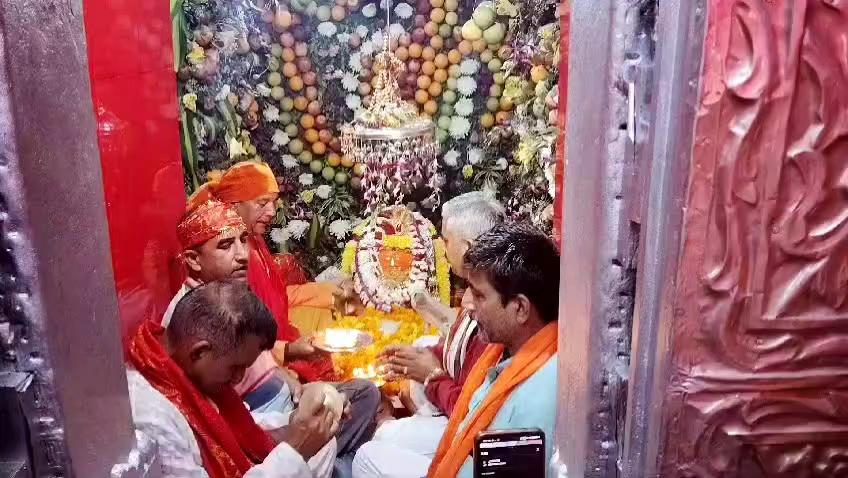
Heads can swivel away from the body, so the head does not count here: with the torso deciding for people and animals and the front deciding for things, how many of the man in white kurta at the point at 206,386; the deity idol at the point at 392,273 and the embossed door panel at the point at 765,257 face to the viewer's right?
1

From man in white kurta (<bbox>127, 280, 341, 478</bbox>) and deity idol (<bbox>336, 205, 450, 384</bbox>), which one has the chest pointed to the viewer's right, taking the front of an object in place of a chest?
the man in white kurta

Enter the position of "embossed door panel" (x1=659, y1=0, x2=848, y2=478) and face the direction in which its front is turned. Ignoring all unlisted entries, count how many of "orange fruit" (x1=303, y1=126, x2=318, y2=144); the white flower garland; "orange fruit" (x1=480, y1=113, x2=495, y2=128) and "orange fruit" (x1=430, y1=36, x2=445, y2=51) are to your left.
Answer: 0

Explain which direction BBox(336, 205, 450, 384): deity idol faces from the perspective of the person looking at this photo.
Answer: facing the viewer

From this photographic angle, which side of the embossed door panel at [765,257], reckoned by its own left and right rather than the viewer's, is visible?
front

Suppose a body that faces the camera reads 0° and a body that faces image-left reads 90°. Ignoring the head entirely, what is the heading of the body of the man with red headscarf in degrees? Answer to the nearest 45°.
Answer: approximately 315°

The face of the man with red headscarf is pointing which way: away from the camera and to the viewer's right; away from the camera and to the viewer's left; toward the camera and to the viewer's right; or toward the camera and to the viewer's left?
toward the camera and to the viewer's right

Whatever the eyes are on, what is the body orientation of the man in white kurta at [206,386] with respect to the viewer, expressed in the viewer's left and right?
facing to the right of the viewer
